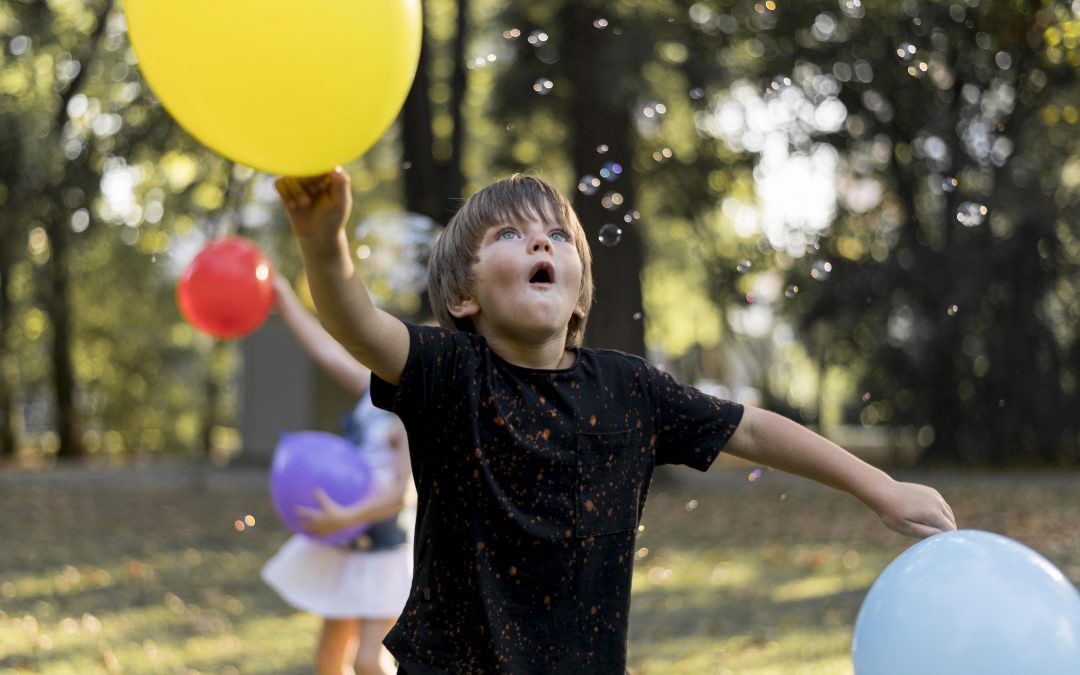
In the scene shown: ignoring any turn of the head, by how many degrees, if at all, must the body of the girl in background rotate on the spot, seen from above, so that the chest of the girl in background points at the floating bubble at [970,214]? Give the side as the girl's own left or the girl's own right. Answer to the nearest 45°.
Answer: approximately 135° to the girl's own left

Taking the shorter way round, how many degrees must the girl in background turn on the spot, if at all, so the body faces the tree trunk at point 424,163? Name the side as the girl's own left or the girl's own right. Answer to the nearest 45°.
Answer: approximately 135° to the girl's own right

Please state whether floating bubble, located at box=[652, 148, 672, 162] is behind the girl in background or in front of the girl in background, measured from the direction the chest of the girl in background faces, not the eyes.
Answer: behind

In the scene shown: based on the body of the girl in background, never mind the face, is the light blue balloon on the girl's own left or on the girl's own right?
on the girl's own left

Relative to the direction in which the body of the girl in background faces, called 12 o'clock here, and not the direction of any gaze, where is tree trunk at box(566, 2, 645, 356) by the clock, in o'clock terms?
The tree trunk is roughly at 5 o'clock from the girl in background.
